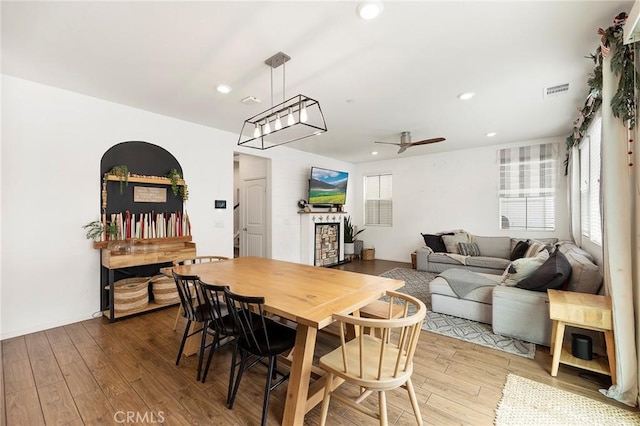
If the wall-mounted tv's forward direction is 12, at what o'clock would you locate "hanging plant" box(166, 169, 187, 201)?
The hanging plant is roughly at 3 o'clock from the wall-mounted tv.

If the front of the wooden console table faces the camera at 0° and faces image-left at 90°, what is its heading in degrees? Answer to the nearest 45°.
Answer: approximately 315°

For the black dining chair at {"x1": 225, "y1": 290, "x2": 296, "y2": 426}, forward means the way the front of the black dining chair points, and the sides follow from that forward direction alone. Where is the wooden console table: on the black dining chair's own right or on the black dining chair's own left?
on the black dining chair's own left

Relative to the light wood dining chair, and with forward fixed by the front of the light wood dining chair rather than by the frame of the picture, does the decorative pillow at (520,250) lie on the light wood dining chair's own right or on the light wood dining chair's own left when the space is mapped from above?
on the light wood dining chair's own right

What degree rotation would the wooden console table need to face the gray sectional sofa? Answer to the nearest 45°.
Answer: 0° — it already faces it

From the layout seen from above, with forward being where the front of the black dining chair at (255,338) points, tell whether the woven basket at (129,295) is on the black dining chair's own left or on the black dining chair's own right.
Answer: on the black dining chair's own left

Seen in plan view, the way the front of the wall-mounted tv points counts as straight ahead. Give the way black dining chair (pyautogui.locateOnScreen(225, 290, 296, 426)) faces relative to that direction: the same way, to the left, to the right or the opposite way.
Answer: to the left

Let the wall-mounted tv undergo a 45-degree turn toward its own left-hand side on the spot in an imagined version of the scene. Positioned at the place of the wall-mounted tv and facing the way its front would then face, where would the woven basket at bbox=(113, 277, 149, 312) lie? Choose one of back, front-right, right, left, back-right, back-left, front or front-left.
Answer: back-right

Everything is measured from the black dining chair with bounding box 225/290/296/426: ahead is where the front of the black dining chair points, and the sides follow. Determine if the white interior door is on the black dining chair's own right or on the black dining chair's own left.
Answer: on the black dining chair's own left

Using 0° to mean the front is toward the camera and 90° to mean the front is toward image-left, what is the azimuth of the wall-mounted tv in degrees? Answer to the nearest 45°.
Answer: approximately 315°

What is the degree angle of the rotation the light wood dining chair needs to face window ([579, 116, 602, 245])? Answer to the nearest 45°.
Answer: approximately 90° to its right

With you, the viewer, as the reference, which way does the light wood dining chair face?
facing away from the viewer and to the left of the viewer

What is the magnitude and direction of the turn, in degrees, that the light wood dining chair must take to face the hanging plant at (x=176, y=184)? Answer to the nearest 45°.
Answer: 0° — it already faces it
